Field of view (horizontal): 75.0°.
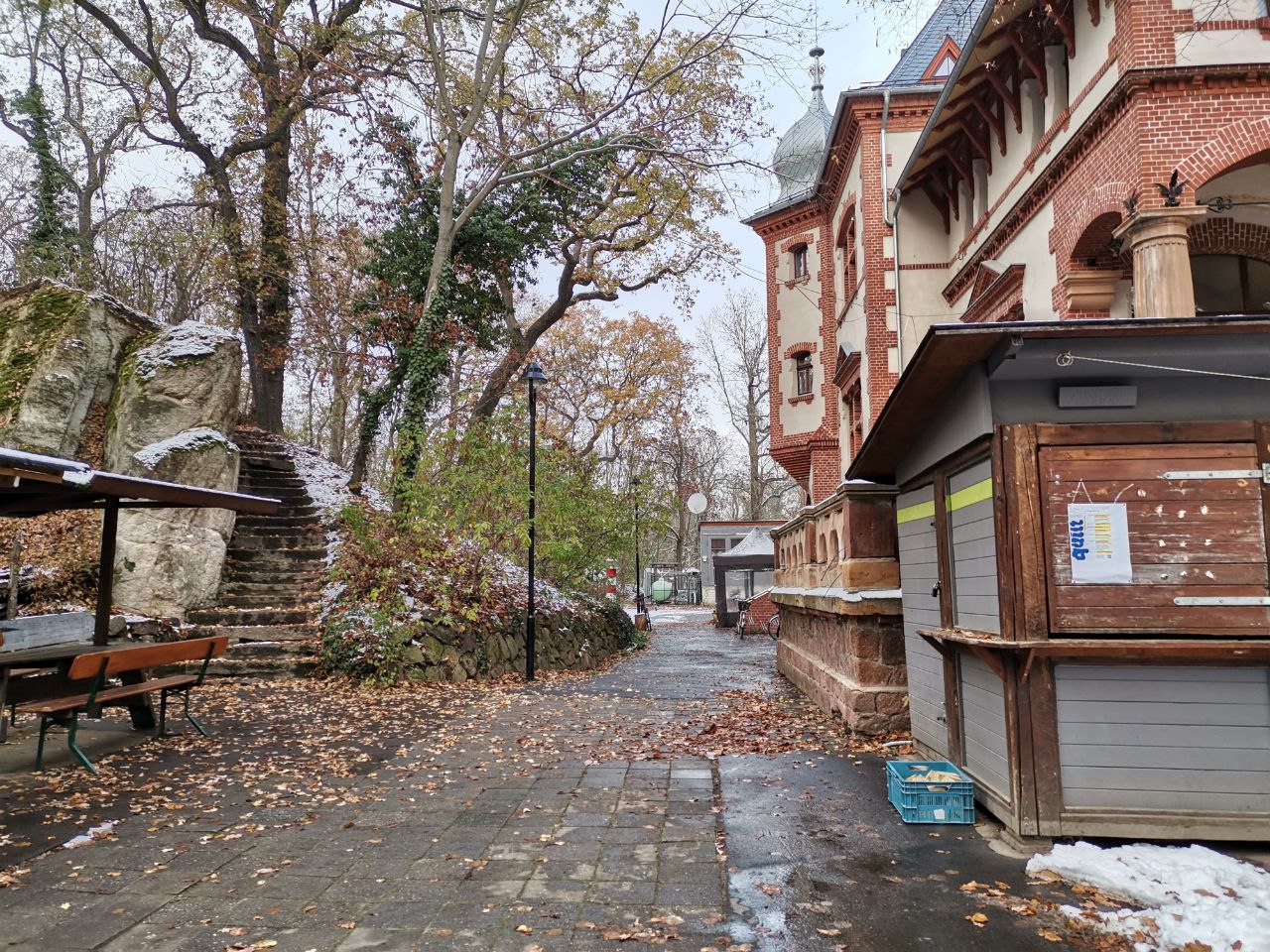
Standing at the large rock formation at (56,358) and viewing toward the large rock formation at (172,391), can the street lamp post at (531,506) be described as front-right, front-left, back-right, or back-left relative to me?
front-right

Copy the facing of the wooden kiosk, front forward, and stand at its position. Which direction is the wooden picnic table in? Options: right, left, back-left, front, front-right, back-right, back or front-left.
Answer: right

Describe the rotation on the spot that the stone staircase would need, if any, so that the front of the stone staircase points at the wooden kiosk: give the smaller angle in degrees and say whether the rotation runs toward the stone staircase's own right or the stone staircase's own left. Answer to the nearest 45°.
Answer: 0° — it already faces it

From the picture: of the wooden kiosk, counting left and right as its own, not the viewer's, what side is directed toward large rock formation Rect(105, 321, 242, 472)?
right

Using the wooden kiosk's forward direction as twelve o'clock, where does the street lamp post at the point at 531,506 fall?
The street lamp post is roughly at 4 o'clock from the wooden kiosk.

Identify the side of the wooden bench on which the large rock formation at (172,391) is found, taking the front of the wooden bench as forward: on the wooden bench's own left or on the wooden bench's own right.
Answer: on the wooden bench's own right

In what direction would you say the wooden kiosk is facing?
toward the camera

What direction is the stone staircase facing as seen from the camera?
toward the camera

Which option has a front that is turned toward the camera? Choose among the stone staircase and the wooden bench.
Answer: the stone staircase

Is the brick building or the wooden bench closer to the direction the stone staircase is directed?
the wooden bench

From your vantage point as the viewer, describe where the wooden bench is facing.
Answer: facing away from the viewer and to the left of the viewer

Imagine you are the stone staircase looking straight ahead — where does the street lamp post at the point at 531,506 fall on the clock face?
The street lamp post is roughly at 10 o'clock from the stone staircase.

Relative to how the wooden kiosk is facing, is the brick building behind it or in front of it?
behind
